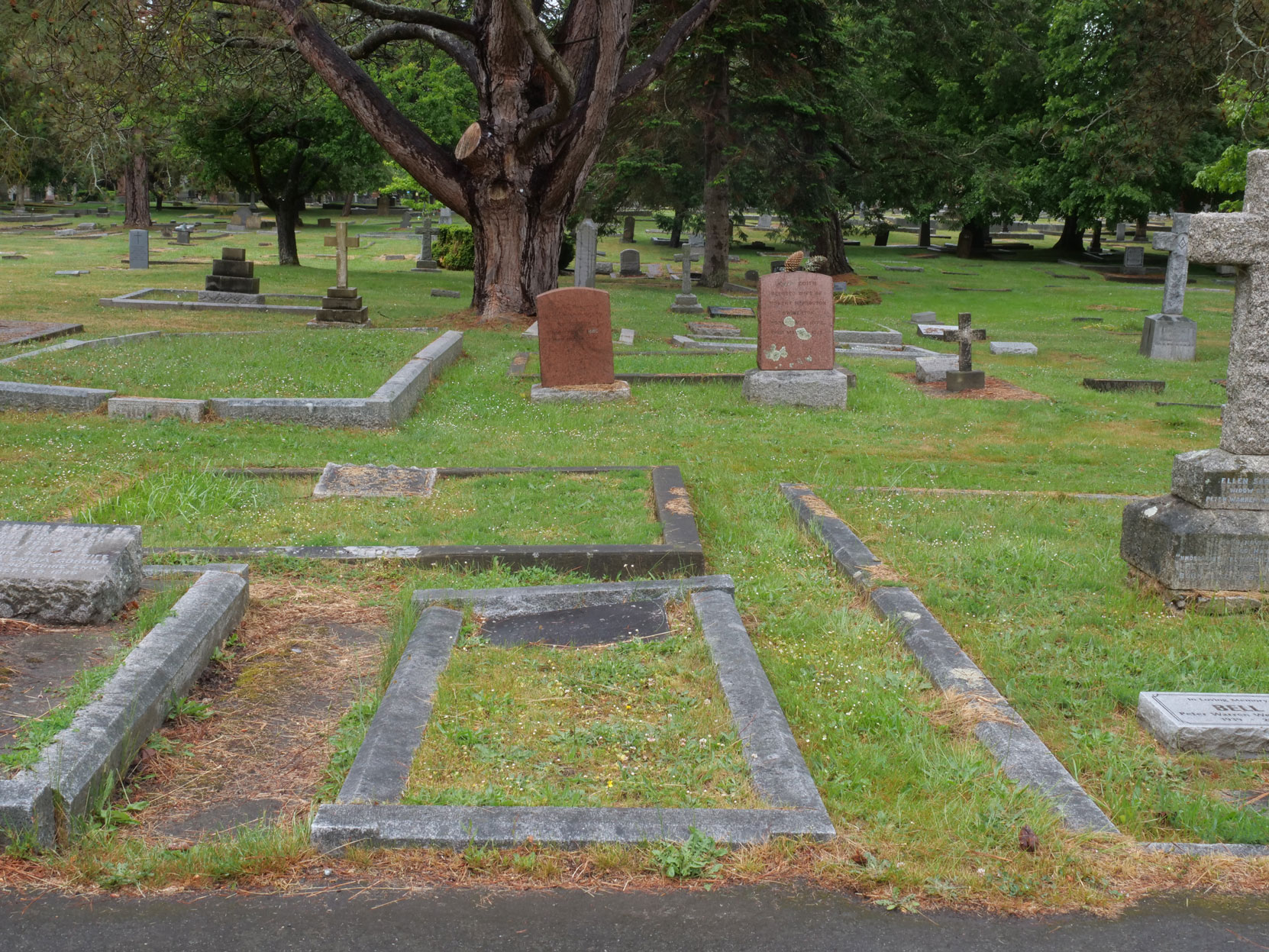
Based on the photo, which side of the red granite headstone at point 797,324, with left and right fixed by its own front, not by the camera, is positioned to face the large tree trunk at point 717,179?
back

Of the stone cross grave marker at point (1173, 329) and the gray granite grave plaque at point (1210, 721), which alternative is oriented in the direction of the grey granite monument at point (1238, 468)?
the stone cross grave marker

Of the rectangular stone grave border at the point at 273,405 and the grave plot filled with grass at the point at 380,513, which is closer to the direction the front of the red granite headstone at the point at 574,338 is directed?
the grave plot filled with grass

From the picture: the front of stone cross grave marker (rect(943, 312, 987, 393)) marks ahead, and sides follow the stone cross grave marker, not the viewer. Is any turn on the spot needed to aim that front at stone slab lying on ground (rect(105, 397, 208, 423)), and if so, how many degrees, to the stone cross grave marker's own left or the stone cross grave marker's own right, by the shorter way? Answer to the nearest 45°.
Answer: approximately 45° to the stone cross grave marker's own right

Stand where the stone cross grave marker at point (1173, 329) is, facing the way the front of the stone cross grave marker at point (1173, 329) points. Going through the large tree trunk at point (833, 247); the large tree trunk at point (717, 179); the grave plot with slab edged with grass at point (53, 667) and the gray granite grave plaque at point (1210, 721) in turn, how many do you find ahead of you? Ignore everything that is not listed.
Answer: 2

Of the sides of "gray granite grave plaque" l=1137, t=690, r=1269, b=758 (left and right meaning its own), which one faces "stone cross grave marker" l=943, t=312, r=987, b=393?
back

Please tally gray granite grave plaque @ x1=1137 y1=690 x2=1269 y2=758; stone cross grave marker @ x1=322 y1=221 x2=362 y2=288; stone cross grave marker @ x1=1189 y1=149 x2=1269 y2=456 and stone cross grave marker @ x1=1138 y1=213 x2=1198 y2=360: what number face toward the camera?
4

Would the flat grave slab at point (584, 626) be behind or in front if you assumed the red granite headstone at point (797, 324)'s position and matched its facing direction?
in front

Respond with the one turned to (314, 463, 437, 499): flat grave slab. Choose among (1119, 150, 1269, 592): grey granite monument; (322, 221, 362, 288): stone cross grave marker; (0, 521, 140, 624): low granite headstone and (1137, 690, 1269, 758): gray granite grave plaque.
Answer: the stone cross grave marker

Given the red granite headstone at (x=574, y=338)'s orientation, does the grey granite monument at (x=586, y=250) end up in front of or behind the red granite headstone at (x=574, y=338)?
behind

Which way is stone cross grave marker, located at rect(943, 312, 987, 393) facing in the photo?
toward the camera

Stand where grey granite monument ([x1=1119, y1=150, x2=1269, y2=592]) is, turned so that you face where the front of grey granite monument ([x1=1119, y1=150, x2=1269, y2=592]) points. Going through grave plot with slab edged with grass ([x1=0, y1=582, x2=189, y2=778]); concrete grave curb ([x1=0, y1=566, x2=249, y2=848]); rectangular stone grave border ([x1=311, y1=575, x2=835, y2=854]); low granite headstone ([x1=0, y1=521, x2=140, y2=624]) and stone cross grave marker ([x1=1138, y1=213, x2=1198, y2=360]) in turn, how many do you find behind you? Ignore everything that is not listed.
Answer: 1

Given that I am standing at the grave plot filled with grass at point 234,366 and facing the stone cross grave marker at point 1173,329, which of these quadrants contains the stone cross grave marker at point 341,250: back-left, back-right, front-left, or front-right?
front-left

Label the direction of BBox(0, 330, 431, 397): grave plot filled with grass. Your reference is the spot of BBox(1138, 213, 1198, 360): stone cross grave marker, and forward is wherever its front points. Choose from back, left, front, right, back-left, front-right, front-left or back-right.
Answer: front-right

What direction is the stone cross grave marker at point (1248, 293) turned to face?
toward the camera
